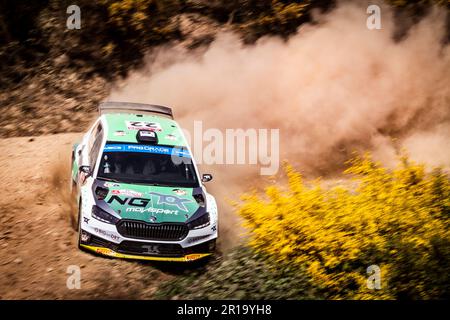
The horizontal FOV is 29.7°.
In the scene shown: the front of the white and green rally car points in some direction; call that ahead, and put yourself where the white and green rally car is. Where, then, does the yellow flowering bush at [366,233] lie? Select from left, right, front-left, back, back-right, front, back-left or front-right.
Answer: front-left

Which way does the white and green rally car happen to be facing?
toward the camera
